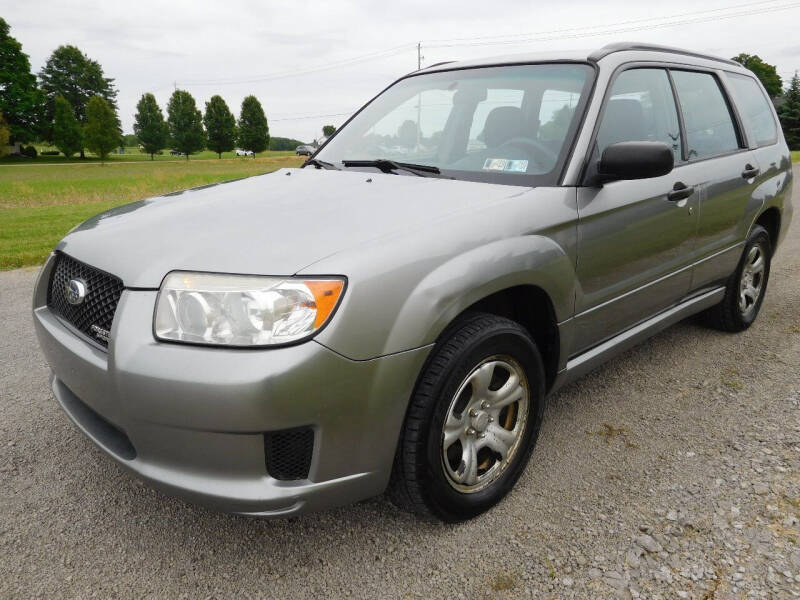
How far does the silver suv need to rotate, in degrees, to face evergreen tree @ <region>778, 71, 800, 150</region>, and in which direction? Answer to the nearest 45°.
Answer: approximately 180°

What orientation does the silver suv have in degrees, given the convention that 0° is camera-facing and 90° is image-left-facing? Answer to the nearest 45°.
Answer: approximately 45°
